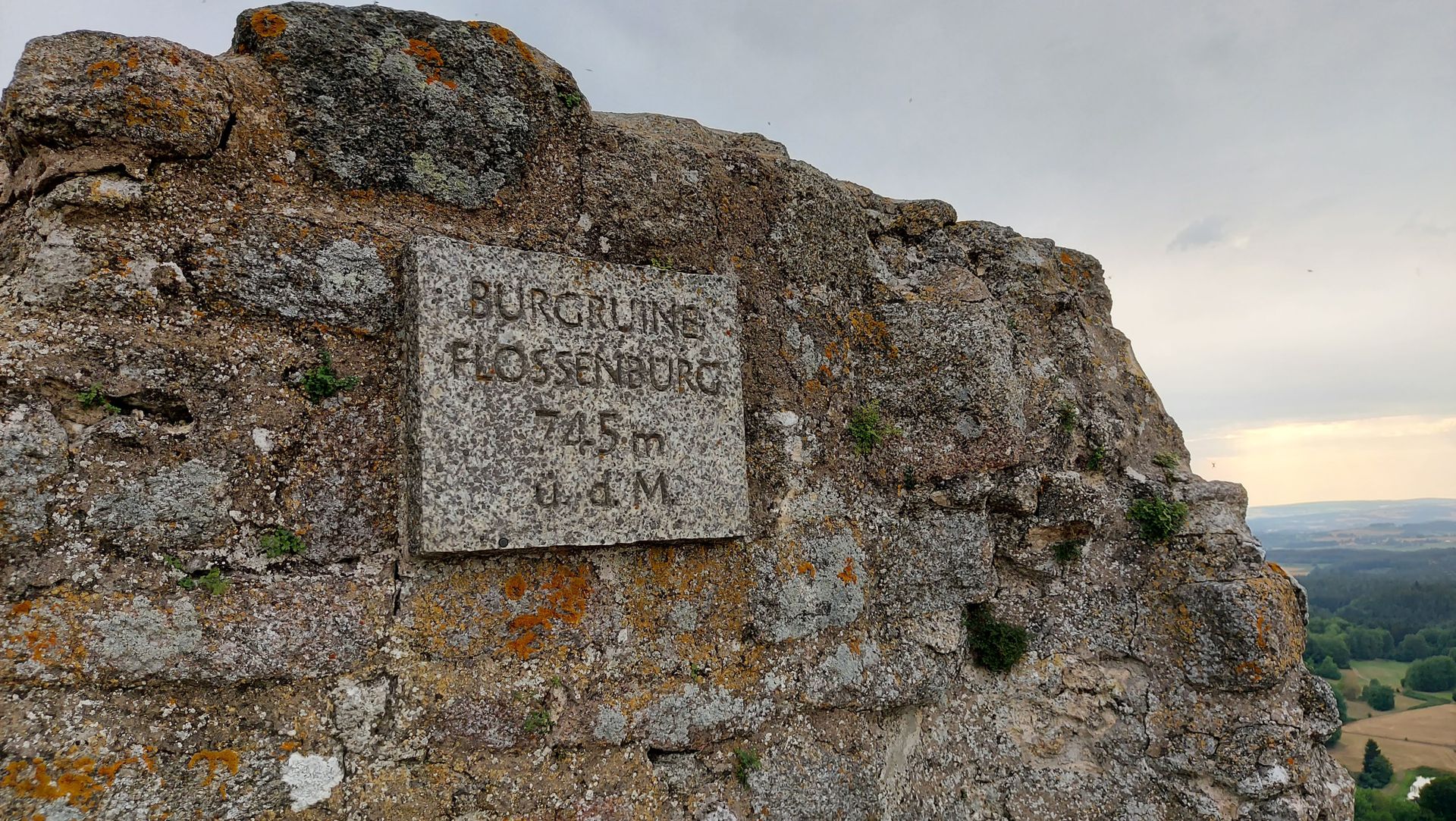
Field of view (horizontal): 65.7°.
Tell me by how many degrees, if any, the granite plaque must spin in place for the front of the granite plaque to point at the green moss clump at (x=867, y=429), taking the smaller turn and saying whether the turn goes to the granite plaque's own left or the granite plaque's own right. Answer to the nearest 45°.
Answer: approximately 90° to the granite plaque's own left

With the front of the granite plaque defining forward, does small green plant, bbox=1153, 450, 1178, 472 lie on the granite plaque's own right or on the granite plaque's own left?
on the granite plaque's own left

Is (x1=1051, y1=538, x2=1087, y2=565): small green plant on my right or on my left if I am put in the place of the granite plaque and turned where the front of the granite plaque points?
on my left

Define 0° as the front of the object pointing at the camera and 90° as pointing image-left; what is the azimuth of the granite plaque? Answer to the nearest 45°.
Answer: approximately 315°

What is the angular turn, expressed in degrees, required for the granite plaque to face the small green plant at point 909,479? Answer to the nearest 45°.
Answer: approximately 90° to its left
